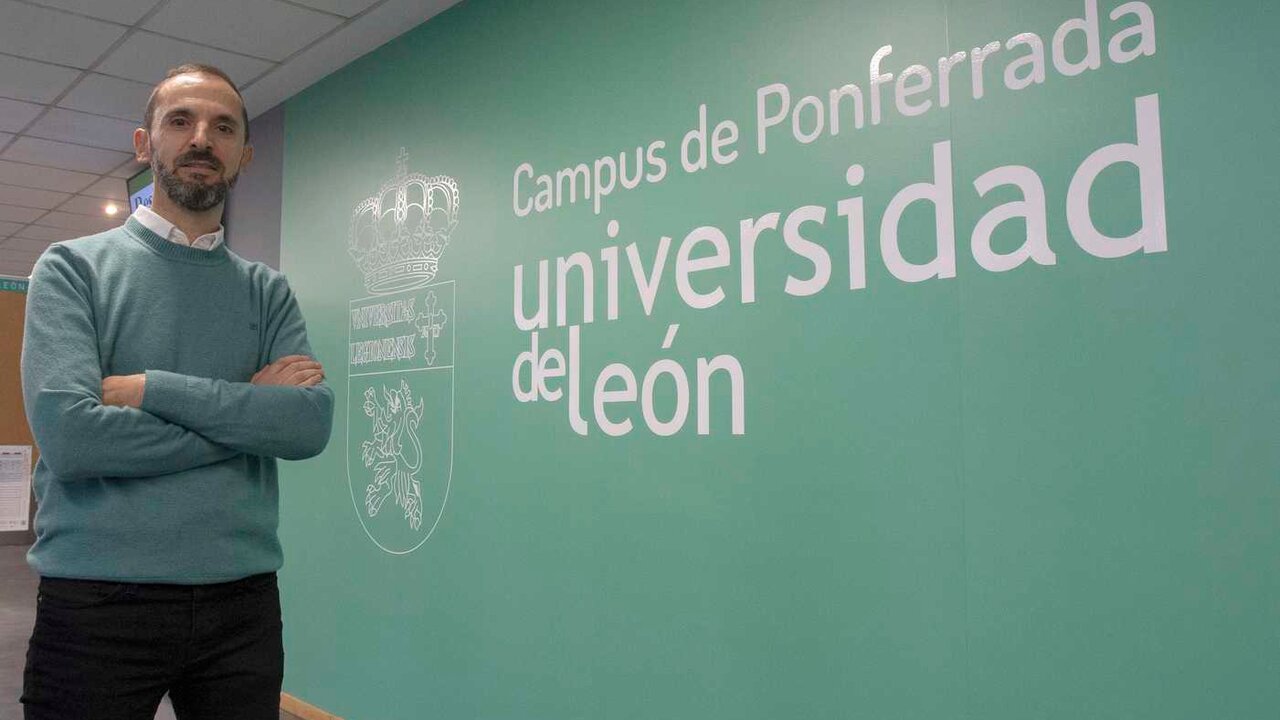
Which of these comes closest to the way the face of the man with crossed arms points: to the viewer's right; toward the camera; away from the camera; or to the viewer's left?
toward the camera

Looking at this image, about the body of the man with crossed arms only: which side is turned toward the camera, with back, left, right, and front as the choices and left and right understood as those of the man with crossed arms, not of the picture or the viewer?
front

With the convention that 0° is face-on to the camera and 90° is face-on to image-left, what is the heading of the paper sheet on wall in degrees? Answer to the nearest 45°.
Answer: approximately 0°

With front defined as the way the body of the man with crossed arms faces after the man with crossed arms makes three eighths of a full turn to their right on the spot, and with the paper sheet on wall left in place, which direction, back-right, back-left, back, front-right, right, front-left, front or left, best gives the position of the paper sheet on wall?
front-right
